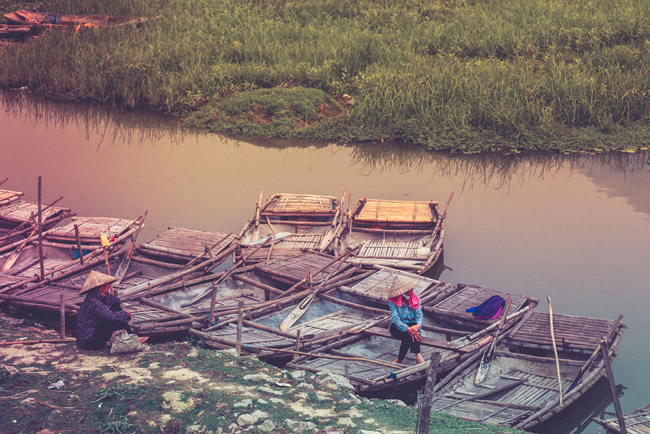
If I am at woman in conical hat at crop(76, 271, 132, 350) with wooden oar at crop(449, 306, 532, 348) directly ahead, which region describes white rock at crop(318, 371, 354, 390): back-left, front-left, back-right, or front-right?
front-right

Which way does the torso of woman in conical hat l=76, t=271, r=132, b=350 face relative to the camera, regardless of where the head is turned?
to the viewer's right

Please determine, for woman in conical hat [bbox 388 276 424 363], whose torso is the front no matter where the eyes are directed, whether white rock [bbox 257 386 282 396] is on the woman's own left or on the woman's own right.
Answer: on the woman's own right

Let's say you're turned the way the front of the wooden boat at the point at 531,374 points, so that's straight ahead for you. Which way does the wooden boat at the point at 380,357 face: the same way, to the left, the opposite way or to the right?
the same way

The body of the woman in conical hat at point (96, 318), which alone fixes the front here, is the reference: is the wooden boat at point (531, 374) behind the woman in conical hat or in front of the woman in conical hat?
in front
